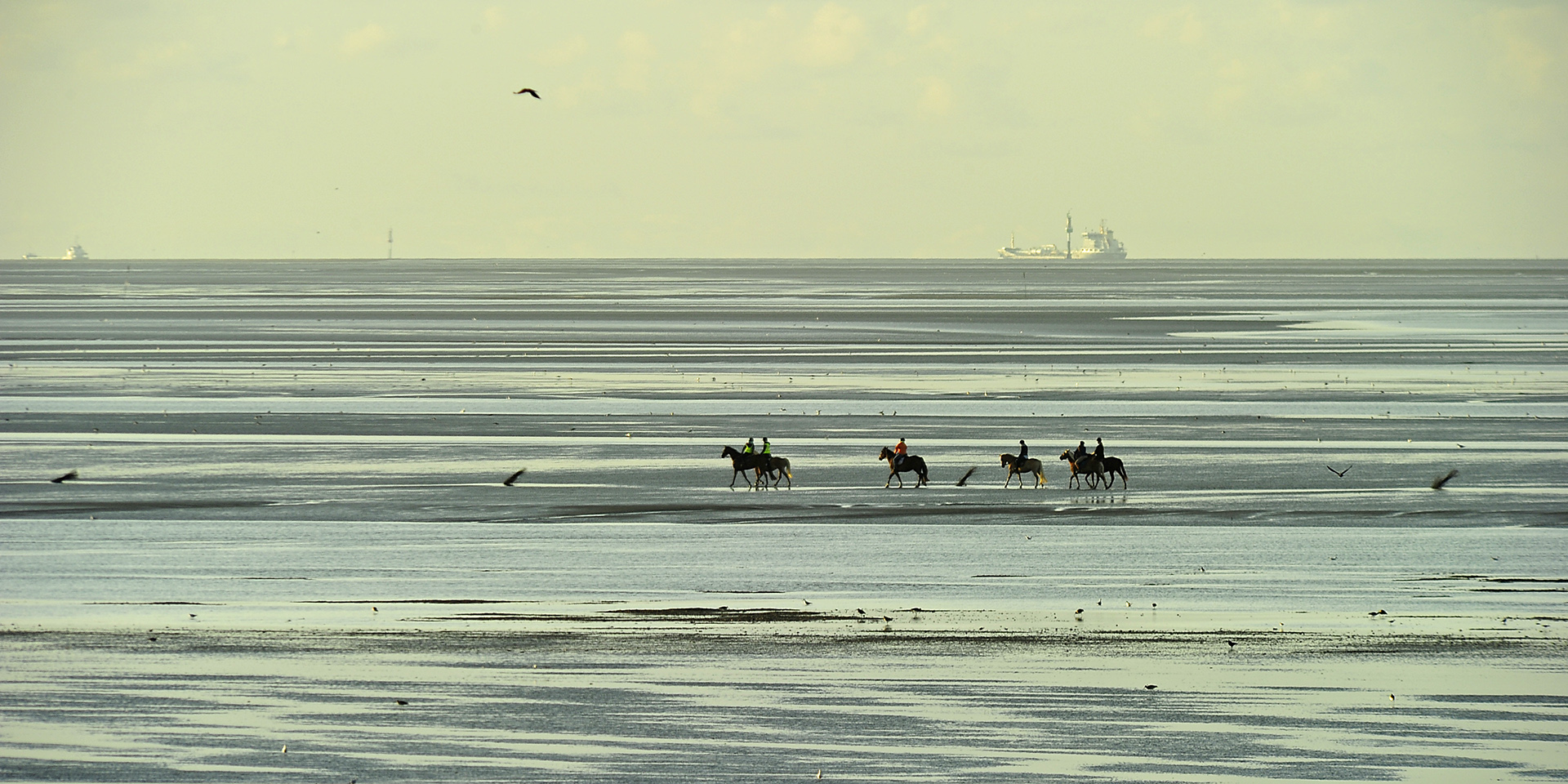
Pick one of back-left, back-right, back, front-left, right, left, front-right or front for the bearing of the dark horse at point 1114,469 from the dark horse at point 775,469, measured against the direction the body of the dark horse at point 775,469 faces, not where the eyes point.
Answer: back

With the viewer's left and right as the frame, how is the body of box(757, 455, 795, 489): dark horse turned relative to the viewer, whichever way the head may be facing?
facing to the left of the viewer

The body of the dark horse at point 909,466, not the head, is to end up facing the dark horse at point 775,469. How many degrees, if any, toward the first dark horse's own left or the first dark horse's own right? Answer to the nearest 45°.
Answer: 0° — it already faces it

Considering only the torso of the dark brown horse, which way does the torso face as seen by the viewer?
to the viewer's left
